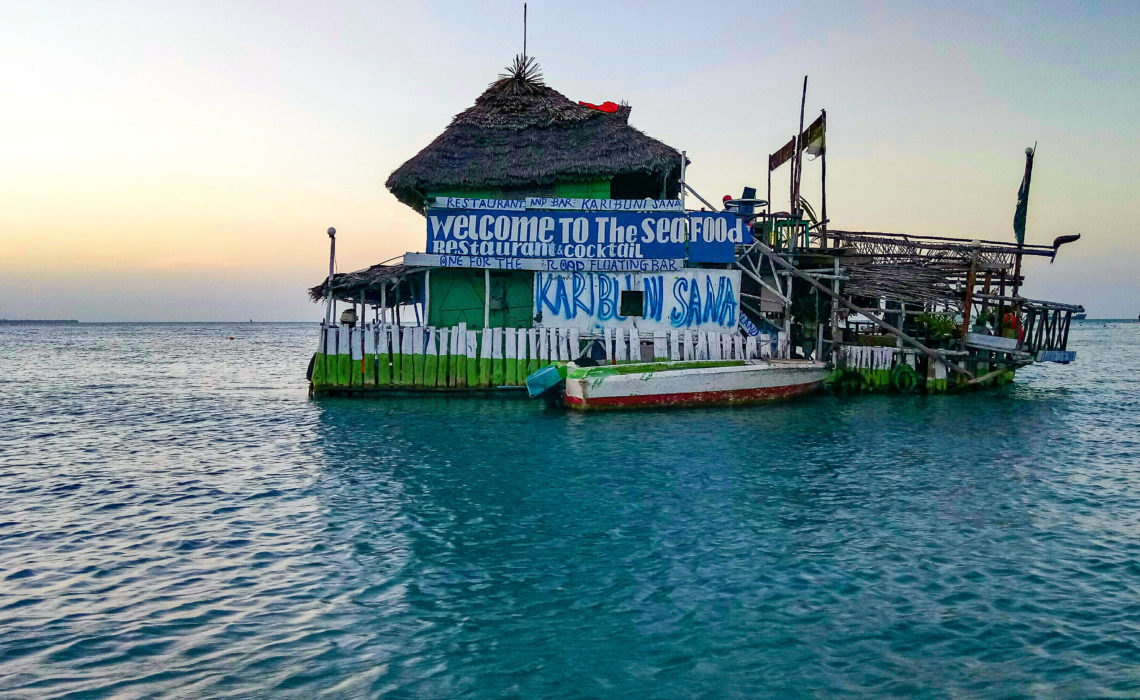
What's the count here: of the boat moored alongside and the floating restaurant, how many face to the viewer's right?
1

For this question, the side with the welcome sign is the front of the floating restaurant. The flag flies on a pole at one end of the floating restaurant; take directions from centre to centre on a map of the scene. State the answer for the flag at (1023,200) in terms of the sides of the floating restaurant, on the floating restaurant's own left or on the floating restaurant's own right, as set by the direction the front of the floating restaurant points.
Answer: on the floating restaurant's own left

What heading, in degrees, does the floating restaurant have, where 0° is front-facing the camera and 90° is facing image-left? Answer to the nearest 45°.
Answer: approximately 0°

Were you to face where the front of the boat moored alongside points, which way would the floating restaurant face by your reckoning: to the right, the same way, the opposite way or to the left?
to the right

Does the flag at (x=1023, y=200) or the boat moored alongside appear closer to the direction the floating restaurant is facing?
the boat moored alongside

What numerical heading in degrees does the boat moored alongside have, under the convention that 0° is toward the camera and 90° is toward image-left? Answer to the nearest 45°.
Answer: approximately 270°

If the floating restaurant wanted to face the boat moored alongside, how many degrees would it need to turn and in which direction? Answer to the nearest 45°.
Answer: approximately 45° to its left
